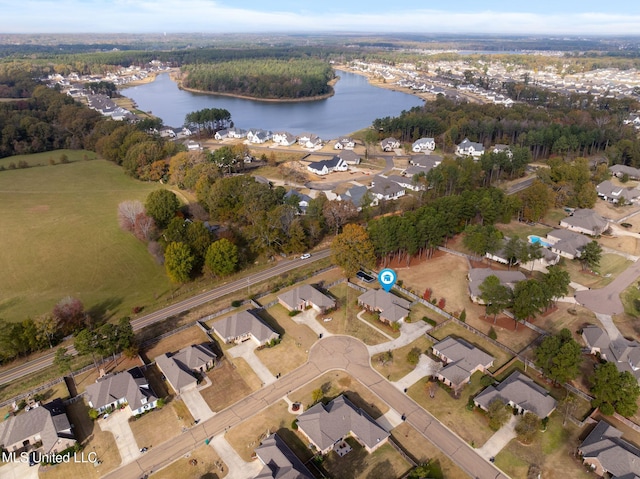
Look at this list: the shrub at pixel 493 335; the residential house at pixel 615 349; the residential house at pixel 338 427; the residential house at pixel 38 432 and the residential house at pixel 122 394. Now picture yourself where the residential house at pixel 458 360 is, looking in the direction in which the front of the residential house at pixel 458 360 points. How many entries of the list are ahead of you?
3

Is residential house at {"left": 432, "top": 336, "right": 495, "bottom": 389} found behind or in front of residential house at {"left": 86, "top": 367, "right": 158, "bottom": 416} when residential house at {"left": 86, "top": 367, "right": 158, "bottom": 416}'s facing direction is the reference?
in front

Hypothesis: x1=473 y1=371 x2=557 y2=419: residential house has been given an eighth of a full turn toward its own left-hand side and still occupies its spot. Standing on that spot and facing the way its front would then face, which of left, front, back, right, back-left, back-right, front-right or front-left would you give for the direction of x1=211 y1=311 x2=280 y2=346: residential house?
right

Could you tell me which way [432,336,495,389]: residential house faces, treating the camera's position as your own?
facing the viewer and to the left of the viewer

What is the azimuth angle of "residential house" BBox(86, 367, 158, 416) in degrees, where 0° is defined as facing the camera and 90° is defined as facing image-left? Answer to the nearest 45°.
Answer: approximately 315°

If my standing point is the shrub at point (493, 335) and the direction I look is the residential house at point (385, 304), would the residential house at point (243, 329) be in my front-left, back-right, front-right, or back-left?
front-left

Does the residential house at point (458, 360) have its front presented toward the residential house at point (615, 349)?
no

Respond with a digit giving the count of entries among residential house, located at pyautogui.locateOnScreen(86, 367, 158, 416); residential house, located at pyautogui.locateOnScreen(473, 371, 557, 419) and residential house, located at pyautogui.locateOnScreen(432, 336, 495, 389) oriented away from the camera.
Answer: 0

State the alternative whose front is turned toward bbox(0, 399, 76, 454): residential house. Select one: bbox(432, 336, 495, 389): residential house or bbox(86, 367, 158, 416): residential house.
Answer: bbox(432, 336, 495, 389): residential house

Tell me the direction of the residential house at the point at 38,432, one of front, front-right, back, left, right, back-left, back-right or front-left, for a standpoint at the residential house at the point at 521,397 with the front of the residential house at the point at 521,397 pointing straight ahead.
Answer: front

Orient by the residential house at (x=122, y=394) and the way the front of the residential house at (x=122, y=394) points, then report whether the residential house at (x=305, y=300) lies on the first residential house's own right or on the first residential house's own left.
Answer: on the first residential house's own left

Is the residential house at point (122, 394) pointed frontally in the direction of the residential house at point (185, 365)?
no

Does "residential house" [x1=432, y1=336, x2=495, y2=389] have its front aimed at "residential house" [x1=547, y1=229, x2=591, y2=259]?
no

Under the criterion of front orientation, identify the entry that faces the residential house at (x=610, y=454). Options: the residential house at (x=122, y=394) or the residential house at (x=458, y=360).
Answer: the residential house at (x=122, y=394)

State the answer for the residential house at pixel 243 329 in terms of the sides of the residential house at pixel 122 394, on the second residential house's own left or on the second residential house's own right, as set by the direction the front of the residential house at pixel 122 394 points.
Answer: on the second residential house's own left

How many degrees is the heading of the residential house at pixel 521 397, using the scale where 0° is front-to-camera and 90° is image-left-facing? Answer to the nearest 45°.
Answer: approximately 45°

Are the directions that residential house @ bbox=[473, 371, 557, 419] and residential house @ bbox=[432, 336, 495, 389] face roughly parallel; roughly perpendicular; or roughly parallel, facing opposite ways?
roughly parallel

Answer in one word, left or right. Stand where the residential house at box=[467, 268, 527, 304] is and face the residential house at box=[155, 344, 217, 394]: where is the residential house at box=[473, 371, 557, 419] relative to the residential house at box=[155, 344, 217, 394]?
left
